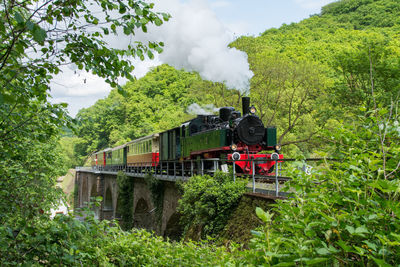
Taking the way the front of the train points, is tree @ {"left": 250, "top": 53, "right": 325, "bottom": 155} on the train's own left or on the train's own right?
on the train's own left

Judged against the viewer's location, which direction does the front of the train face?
facing the viewer and to the right of the viewer

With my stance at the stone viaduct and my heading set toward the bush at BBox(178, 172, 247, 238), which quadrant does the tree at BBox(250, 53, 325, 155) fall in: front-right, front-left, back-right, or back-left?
front-left

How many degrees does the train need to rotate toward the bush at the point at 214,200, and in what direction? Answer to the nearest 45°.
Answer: approximately 45° to its right
